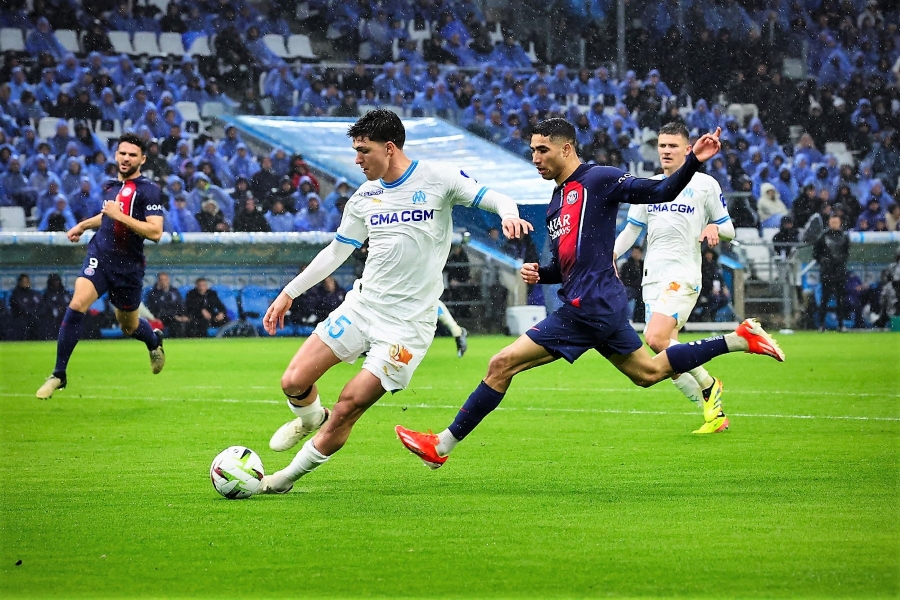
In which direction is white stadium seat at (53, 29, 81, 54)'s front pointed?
toward the camera

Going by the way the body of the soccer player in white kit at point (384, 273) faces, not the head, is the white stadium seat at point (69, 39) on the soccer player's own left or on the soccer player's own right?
on the soccer player's own right

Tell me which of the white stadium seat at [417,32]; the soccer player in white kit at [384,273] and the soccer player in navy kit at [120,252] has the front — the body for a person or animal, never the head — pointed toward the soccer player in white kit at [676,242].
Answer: the white stadium seat

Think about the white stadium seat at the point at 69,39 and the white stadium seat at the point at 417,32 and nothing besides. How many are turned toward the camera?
2

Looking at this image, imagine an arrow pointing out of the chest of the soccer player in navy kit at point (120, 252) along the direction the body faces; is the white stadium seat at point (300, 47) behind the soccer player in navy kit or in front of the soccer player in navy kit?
behind

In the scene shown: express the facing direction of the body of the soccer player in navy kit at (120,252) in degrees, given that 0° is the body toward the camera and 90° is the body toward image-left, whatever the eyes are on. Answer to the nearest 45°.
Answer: approximately 45°

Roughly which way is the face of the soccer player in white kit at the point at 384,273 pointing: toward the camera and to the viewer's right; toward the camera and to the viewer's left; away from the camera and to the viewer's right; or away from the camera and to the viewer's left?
toward the camera and to the viewer's left

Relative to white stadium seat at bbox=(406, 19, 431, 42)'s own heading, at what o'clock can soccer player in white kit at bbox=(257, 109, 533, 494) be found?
The soccer player in white kit is roughly at 12 o'clock from the white stadium seat.

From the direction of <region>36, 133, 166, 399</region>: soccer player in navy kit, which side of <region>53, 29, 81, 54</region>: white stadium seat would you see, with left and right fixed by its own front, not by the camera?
front
